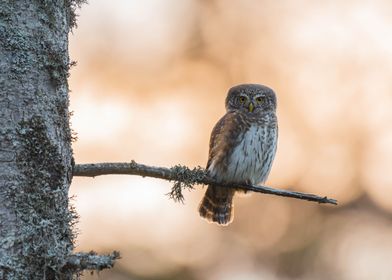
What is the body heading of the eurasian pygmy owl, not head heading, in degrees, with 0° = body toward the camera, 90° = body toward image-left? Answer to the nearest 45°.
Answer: approximately 315°
